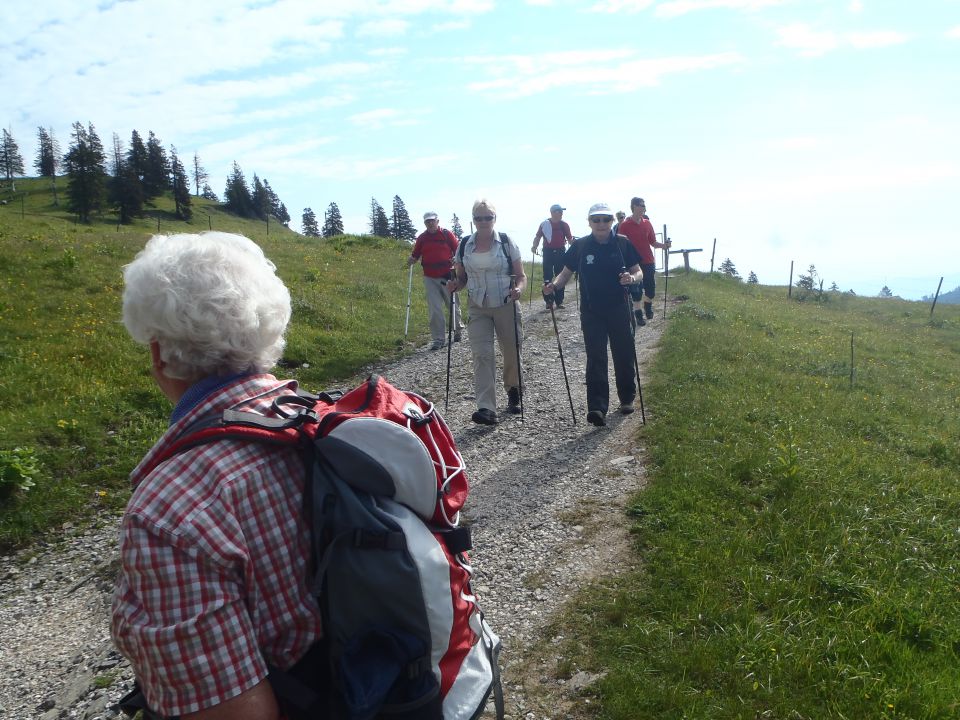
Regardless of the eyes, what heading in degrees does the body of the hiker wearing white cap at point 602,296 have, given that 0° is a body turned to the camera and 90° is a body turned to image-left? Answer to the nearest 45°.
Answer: approximately 0°

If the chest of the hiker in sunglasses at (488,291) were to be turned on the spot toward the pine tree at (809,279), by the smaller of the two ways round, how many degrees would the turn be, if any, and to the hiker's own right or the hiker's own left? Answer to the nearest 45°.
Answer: approximately 135° to the hiker's own left

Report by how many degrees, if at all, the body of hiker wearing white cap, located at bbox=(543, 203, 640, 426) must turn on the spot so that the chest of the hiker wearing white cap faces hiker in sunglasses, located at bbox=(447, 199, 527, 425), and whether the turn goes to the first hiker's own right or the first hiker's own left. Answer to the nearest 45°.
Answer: approximately 90° to the first hiker's own right

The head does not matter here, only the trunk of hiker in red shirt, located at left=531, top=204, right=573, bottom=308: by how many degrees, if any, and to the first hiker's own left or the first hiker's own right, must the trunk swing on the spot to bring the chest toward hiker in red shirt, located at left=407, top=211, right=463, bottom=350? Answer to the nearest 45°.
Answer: approximately 45° to the first hiker's own right

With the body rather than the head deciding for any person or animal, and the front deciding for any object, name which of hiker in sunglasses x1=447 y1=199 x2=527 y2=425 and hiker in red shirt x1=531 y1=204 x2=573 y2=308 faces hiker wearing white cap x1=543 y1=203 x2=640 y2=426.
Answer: the hiker in red shirt

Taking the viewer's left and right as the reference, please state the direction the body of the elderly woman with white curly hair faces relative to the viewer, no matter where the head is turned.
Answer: facing away from the viewer and to the left of the viewer

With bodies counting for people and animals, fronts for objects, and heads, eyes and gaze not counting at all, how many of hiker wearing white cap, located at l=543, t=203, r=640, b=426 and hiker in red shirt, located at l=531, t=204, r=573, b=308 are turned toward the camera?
2

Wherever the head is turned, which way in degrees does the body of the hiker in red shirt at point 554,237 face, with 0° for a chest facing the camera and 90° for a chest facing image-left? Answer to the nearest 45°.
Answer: approximately 0°

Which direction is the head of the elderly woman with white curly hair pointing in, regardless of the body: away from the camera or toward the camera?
away from the camera

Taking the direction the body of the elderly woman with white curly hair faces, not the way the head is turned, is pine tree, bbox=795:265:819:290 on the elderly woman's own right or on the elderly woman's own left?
on the elderly woman's own right

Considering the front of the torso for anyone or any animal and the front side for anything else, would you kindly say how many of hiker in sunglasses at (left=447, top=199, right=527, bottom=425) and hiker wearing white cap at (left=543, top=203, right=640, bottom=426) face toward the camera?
2
